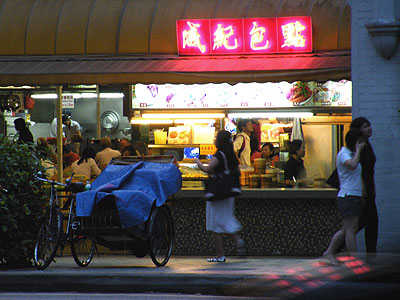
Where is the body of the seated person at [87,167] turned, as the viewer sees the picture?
away from the camera

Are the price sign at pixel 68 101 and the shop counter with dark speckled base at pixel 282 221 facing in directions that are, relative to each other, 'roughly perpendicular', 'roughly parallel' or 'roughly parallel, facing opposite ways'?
roughly parallel

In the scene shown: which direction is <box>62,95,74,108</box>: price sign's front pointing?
toward the camera

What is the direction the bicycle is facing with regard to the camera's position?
facing the viewer and to the left of the viewer

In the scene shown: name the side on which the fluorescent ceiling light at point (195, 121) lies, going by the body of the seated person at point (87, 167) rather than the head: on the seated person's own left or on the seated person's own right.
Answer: on the seated person's own right

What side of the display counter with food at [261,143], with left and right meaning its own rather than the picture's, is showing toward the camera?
front

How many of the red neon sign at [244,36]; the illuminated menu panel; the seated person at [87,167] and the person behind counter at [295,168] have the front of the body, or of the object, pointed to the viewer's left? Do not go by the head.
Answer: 0
